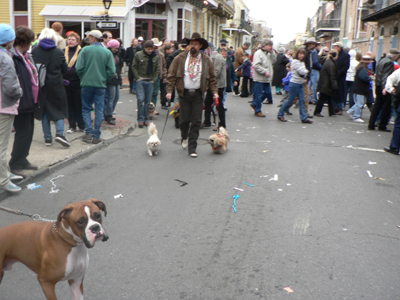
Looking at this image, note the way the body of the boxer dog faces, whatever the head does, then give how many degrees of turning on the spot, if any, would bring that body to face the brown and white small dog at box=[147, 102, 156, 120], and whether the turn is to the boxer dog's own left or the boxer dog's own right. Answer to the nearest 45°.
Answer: approximately 135° to the boxer dog's own left

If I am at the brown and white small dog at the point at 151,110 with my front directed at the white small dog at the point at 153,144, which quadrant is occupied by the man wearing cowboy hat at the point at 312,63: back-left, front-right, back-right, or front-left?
back-left

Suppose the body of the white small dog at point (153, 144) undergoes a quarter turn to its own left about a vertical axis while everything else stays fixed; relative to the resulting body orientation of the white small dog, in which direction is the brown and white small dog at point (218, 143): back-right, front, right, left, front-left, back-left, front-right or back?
front

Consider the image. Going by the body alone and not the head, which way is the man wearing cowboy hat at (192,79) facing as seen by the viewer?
toward the camera

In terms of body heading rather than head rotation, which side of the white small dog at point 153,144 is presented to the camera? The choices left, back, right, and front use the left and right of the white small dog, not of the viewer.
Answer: front

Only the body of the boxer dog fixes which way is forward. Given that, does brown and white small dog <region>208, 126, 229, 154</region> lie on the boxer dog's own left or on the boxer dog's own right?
on the boxer dog's own left

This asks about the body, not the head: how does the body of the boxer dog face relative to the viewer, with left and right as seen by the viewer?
facing the viewer and to the right of the viewer

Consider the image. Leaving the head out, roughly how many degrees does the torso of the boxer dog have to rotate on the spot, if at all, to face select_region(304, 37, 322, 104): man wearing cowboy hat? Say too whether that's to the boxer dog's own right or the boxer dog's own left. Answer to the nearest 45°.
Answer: approximately 90° to the boxer dog's own left
